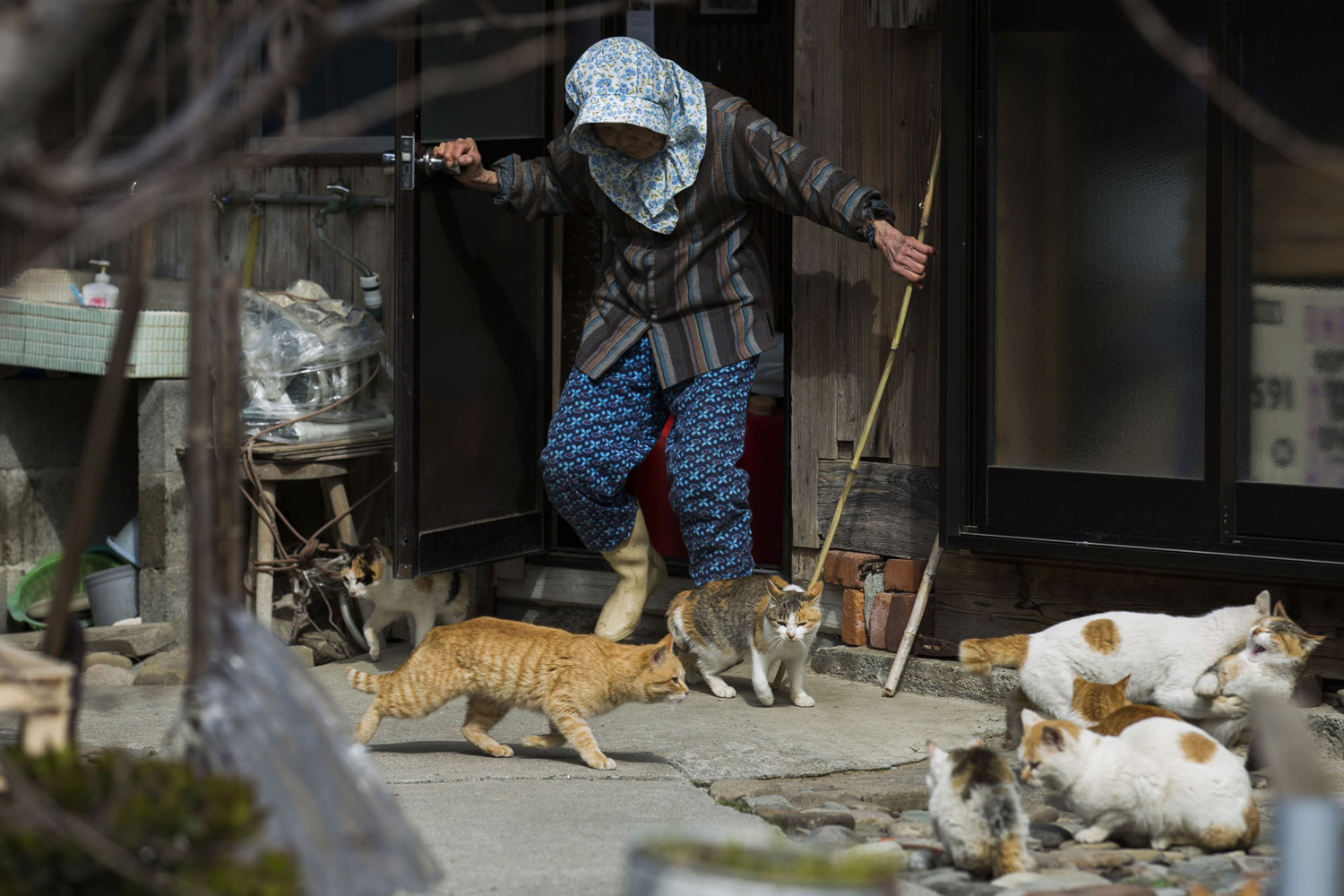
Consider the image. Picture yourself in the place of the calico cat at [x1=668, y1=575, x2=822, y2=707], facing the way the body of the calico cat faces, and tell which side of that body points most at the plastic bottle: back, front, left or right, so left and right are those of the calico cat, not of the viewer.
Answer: back

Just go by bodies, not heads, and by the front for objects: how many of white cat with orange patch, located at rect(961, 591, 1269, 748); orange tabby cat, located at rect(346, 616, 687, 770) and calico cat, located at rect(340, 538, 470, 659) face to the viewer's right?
2

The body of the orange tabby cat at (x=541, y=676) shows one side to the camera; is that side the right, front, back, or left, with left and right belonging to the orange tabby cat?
right

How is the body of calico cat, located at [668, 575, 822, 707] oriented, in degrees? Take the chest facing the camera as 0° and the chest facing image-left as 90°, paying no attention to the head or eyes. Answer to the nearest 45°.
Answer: approximately 315°

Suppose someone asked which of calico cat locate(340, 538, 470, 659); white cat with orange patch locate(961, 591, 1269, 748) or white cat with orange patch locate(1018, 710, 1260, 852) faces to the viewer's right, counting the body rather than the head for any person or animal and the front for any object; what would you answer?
white cat with orange patch locate(961, 591, 1269, 748)

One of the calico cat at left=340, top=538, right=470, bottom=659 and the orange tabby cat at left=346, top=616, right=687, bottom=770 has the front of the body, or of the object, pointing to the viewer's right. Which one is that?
the orange tabby cat

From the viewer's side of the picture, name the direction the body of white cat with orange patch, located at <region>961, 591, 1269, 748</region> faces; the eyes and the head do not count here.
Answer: to the viewer's right

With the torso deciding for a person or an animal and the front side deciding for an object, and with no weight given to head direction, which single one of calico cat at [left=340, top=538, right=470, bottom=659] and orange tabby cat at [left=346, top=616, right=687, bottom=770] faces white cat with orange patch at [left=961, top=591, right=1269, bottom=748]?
the orange tabby cat

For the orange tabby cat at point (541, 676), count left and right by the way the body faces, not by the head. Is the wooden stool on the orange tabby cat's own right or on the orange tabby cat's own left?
on the orange tabby cat's own left

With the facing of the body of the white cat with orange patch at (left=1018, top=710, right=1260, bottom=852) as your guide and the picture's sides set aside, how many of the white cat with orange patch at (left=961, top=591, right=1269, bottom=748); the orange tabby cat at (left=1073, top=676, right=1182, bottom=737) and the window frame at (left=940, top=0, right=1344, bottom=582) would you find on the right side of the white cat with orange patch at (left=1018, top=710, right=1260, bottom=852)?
3

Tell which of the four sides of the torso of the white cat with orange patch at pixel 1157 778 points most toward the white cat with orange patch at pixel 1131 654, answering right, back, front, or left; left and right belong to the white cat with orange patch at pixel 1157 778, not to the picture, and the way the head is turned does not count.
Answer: right

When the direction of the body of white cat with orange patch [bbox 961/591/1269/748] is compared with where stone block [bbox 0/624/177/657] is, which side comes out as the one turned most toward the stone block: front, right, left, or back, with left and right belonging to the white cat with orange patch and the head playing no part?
back

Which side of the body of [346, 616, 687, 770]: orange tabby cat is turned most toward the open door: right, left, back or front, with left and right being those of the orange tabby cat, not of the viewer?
left

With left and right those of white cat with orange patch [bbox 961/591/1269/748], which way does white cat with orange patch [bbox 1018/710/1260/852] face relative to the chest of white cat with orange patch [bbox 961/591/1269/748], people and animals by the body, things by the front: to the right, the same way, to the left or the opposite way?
the opposite way
